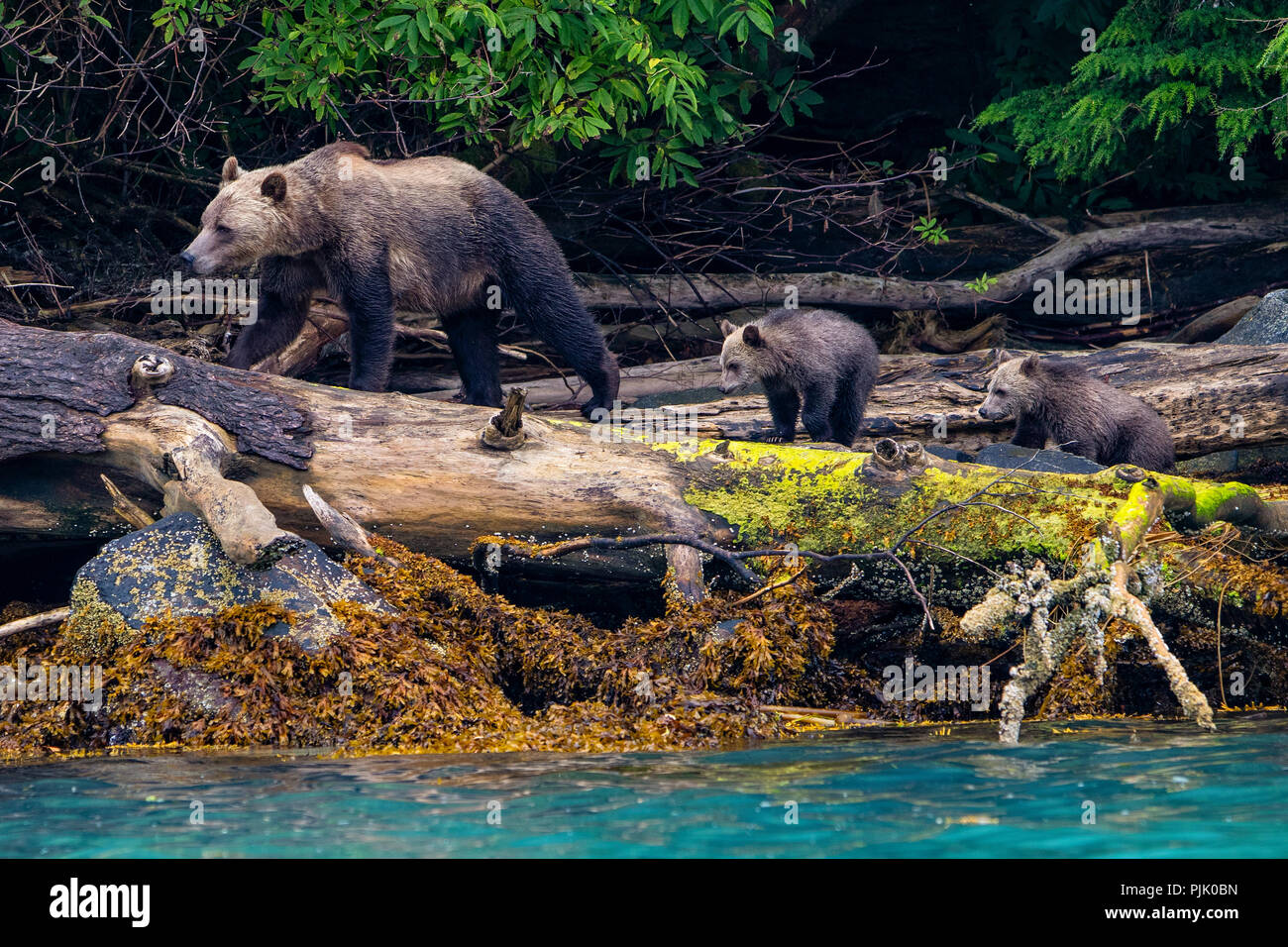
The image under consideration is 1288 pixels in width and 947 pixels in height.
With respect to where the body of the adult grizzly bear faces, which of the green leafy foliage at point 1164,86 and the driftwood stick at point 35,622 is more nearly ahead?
the driftwood stick

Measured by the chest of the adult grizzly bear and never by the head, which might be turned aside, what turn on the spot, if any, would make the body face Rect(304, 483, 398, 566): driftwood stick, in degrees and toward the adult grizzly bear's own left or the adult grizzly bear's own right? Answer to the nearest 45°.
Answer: approximately 90° to the adult grizzly bear's own left

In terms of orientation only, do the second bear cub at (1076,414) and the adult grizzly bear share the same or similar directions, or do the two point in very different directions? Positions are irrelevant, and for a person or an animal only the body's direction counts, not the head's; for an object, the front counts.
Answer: same or similar directions

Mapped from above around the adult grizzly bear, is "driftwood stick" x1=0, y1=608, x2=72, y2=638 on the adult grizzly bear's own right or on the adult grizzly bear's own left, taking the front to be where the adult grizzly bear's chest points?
on the adult grizzly bear's own left

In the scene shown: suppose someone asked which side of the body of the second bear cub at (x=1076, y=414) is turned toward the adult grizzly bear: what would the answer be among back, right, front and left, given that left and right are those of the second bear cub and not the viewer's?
front

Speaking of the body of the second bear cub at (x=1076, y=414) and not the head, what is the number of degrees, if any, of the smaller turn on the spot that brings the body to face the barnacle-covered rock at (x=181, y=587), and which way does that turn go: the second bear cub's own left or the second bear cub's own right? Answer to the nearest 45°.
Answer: approximately 45° to the second bear cub's own left

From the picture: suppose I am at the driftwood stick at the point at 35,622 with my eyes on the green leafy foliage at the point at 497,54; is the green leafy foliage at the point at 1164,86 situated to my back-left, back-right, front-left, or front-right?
front-right

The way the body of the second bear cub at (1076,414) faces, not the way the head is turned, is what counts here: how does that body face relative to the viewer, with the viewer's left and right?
facing to the left of the viewer

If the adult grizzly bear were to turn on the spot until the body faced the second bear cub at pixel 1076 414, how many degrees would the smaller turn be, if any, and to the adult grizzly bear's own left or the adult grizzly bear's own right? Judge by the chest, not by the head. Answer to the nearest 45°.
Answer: approximately 180°

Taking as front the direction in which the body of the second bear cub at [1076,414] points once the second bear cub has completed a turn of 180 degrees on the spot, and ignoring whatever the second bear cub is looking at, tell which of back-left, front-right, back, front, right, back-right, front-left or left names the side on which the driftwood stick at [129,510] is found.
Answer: back-right

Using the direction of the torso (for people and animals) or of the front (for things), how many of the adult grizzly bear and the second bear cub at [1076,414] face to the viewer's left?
2

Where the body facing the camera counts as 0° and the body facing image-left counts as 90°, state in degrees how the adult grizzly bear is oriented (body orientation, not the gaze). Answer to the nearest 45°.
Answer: approximately 90°
